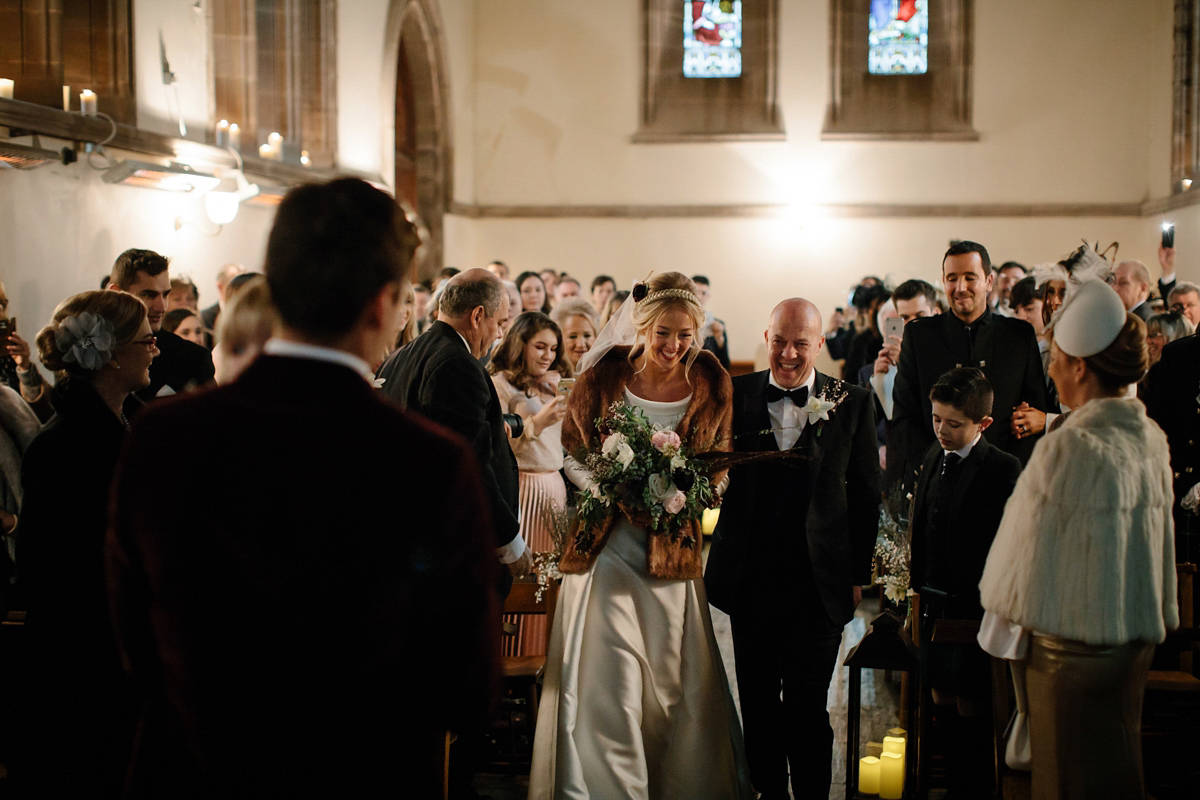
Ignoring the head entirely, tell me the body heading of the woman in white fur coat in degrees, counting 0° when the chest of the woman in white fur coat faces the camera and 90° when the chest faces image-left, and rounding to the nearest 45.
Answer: approximately 135°

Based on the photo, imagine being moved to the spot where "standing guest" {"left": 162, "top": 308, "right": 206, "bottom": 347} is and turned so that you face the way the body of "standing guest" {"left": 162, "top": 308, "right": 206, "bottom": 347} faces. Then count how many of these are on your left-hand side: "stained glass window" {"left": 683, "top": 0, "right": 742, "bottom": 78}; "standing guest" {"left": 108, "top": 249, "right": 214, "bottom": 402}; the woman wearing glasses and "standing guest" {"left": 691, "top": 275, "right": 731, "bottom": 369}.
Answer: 2

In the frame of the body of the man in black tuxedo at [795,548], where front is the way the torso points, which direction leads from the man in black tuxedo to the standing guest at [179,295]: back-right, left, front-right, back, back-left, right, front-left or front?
back-right

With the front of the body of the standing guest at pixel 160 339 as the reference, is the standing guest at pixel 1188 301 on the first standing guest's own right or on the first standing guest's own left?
on the first standing guest's own left

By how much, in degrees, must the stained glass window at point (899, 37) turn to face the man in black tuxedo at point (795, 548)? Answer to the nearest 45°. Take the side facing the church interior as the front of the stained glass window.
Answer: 0° — it already faces them

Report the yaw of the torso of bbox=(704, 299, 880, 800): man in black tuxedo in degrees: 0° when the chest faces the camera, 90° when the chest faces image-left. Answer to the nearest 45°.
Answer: approximately 0°

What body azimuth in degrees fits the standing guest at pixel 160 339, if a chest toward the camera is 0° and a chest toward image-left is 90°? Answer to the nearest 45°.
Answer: approximately 315°

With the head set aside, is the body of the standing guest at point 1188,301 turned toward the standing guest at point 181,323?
yes
